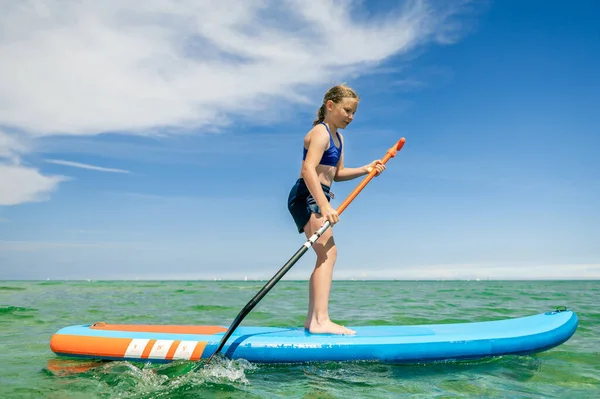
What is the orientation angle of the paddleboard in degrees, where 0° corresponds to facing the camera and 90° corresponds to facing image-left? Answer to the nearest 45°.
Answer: approximately 270°
